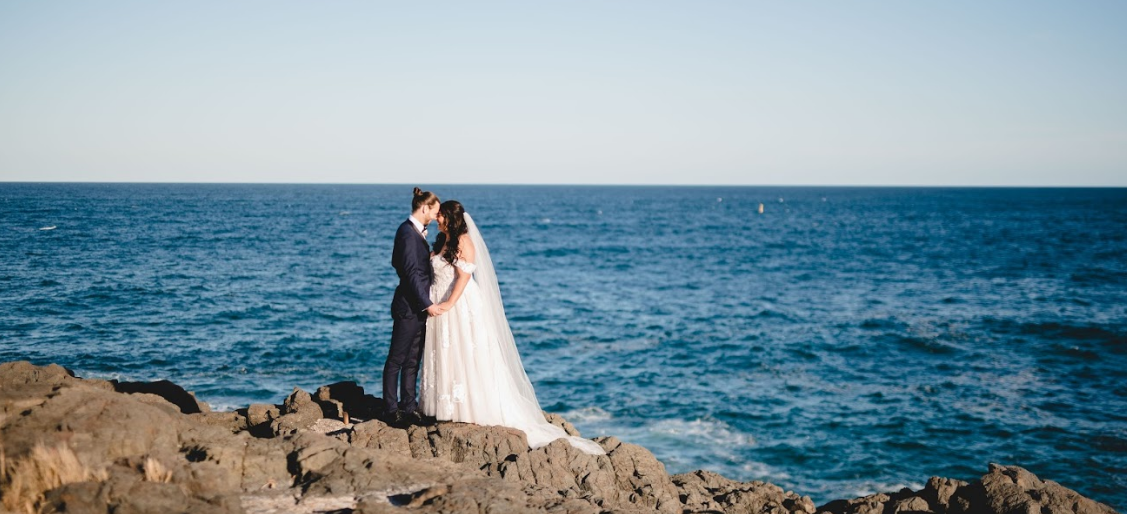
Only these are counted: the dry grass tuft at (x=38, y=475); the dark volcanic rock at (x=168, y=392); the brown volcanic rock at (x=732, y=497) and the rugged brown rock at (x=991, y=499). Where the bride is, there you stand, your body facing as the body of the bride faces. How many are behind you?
2

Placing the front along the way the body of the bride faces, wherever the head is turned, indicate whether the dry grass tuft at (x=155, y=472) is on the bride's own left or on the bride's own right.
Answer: on the bride's own left

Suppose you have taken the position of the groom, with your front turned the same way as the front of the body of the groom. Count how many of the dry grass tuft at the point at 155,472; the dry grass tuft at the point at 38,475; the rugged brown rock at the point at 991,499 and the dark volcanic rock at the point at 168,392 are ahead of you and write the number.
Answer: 1

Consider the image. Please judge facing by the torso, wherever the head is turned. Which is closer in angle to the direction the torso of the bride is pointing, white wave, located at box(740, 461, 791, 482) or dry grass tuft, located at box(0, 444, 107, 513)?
the dry grass tuft

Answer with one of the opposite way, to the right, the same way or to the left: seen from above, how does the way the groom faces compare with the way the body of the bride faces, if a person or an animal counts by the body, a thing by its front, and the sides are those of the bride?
the opposite way

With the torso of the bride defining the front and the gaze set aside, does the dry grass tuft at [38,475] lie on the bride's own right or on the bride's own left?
on the bride's own left

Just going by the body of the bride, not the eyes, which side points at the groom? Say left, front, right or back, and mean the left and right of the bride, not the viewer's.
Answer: front

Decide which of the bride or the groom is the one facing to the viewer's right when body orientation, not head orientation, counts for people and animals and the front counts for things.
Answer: the groom

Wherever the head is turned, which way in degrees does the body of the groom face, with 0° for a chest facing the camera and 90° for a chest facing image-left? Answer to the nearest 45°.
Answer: approximately 270°

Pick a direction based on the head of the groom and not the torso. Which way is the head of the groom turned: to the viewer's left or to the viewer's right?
to the viewer's right

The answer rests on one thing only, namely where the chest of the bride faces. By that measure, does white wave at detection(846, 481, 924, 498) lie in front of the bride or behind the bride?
behind

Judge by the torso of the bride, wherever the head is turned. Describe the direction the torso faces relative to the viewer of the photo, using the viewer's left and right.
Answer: facing to the left of the viewer

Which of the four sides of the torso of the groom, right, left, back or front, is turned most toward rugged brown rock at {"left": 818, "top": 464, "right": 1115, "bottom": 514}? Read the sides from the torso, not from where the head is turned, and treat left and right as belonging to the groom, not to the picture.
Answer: front

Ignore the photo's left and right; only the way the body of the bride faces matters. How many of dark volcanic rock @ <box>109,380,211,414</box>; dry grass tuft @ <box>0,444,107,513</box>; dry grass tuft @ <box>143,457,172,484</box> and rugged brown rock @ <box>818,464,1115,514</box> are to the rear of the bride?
1

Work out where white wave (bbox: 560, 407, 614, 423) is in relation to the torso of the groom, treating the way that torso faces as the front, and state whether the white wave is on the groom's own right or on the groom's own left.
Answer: on the groom's own left

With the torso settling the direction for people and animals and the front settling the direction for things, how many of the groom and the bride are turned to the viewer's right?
1

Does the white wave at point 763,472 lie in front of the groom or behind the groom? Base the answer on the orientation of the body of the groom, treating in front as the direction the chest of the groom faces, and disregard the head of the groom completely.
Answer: in front
